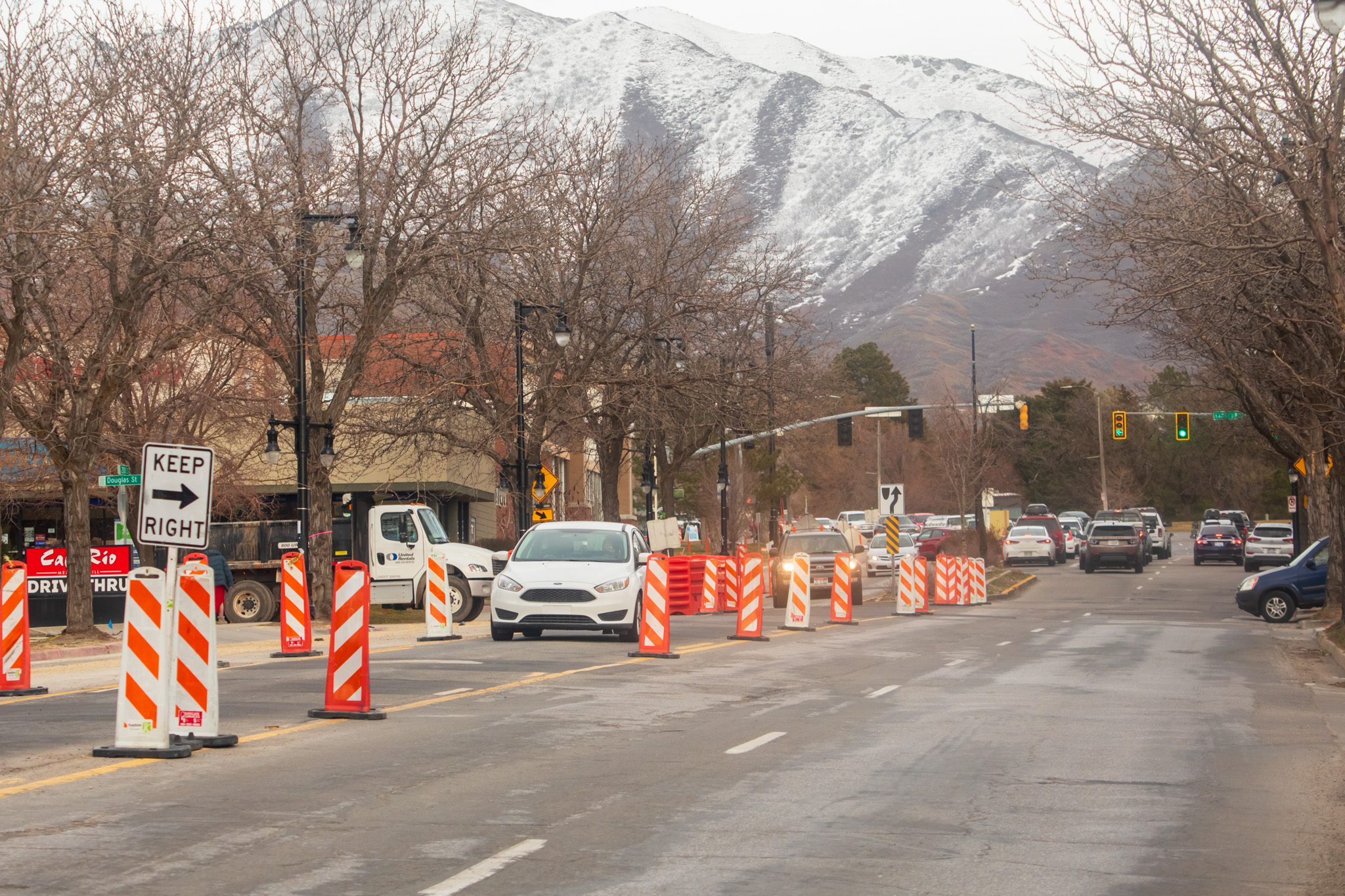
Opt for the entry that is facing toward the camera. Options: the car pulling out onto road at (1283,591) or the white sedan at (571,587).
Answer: the white sedan

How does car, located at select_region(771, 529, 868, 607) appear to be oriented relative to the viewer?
toward the camera

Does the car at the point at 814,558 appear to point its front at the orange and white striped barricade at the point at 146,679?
yes

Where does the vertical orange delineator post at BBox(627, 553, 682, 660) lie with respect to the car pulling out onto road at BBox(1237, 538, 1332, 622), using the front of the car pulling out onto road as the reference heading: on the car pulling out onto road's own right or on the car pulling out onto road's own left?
on the car pulling out onto road's own left

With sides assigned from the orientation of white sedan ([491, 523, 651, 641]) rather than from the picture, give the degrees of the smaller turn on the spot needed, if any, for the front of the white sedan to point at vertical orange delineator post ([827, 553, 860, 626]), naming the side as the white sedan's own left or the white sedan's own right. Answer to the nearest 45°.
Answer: approximately 135° to the white sedan's own left

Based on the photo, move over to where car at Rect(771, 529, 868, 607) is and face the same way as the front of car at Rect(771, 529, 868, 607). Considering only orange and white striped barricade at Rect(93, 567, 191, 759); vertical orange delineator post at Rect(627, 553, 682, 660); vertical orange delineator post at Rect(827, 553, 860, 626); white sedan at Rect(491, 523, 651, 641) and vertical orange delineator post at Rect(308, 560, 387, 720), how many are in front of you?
5

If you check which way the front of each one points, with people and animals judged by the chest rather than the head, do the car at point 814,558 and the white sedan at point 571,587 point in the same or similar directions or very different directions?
same or similar directions

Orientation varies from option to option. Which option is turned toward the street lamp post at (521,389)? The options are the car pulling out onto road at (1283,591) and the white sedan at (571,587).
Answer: the car pulling out onto road

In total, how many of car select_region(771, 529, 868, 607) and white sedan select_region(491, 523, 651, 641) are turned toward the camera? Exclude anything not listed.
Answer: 2

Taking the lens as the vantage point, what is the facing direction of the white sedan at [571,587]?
facing the viewer

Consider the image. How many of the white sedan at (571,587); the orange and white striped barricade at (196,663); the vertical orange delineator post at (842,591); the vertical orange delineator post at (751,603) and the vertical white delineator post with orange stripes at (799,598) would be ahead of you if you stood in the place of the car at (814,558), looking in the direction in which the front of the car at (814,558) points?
5

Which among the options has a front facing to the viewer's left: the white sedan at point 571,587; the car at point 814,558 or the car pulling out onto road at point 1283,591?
the car pulling out onto road at point 1283,591

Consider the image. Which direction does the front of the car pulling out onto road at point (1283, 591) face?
to the viewer's left

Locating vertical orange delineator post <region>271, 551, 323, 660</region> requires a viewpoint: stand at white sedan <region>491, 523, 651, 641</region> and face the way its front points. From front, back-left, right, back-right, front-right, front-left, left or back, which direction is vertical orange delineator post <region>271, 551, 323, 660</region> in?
right

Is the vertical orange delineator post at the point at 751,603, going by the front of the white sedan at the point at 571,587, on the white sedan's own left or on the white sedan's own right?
on the white sedan's own left

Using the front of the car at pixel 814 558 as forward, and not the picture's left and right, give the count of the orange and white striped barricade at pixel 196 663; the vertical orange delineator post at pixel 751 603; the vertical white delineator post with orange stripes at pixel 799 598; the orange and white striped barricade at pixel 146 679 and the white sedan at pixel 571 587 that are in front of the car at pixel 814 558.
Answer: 5

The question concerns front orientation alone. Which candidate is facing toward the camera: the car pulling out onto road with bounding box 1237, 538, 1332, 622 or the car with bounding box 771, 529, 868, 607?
the car with bounding box 771, 529, 868, 607

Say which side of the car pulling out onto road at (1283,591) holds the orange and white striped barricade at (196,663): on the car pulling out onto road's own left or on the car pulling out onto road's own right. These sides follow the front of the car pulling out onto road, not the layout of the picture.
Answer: on the car pulling out onto road's own left
